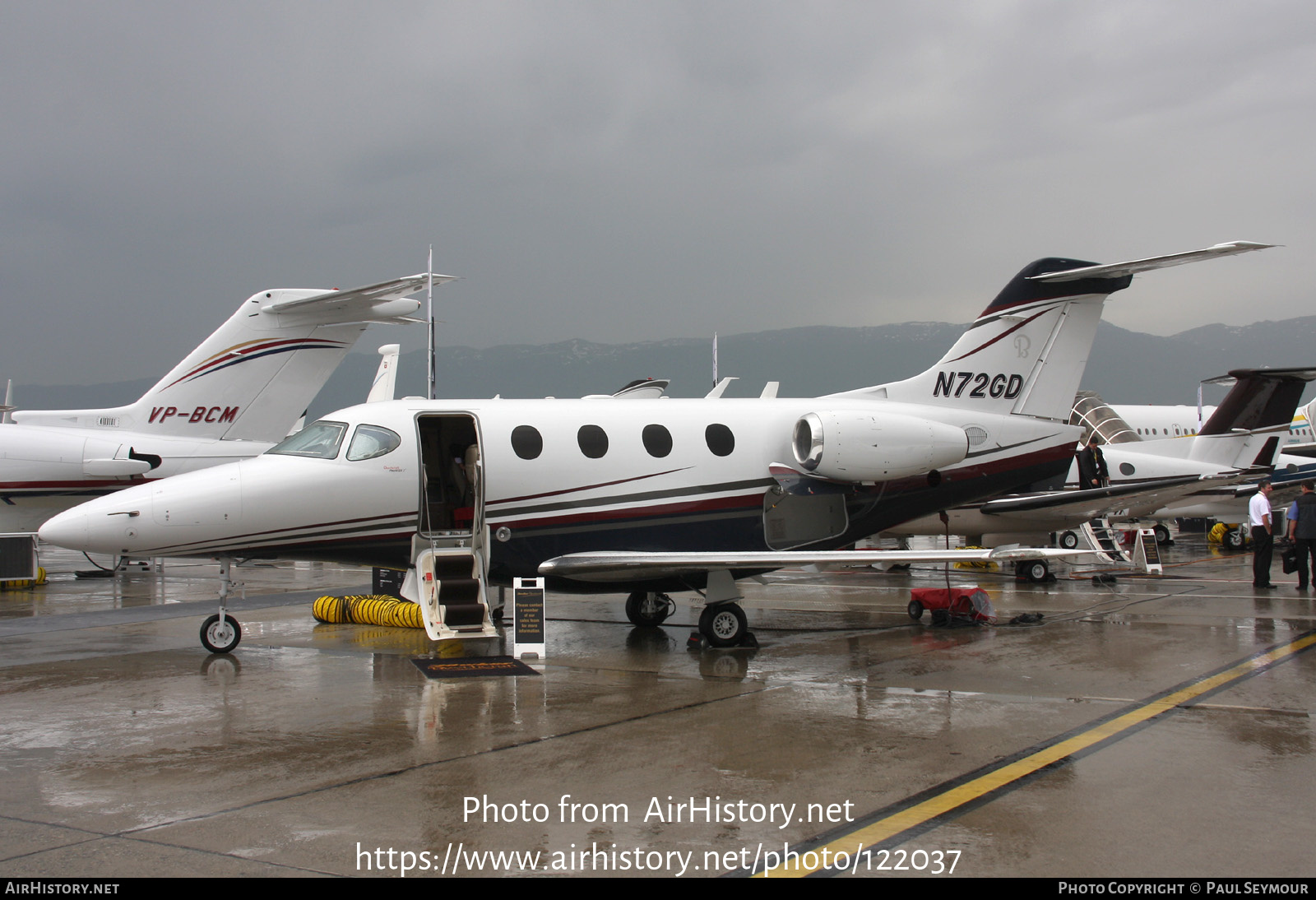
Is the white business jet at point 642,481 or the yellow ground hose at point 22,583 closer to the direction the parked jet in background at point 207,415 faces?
the yellow ground hose

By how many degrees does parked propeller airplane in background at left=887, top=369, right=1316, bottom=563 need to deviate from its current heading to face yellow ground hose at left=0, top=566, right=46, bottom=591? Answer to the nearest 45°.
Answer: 0° — it already faces it

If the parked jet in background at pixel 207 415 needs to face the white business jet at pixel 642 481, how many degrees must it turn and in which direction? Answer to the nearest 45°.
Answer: approximately 135° to its left

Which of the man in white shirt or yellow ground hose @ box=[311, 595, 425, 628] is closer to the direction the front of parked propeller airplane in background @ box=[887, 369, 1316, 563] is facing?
the yellow ground hose

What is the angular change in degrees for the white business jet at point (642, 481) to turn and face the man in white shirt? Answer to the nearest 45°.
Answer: approximately 135° to its right

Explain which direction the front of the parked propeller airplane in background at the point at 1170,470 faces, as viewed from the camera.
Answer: facing the viewer and to the left of the viewer

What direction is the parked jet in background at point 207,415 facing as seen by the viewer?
to the viewer's left

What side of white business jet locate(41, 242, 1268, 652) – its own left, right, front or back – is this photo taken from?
left
